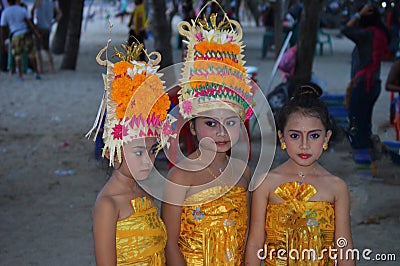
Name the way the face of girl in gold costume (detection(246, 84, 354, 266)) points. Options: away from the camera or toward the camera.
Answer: toward the camera

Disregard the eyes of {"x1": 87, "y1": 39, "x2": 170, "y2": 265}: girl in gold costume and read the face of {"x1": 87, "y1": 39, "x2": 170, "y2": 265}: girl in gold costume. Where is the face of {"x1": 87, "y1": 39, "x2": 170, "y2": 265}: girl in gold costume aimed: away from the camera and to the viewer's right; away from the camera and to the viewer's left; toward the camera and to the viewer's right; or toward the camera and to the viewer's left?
toward the camera and to the viewer's right

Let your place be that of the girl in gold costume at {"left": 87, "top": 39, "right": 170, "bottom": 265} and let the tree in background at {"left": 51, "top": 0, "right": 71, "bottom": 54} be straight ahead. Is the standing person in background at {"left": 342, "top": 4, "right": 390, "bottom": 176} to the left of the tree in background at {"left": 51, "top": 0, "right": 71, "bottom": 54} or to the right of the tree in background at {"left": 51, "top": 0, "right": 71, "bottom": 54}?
right

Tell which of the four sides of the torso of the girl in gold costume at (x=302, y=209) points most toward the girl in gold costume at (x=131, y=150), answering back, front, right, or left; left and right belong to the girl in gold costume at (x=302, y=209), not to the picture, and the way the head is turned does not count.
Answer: right

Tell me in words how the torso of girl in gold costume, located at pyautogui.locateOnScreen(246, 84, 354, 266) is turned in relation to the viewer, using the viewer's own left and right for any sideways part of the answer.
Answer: facing the viewer

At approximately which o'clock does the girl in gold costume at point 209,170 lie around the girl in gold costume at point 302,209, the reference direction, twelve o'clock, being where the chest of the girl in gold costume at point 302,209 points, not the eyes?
the girl in gold costume at point 209,170 is roughly at 3 o'clock from the girl in gold costume at point 302,209.

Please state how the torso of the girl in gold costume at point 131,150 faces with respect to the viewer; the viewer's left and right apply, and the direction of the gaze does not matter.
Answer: facing the viewer and to the right of the viewer

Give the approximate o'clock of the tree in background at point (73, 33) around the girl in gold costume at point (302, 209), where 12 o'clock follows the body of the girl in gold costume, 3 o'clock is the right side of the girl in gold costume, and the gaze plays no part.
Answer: The tree in background is roughly at 5 o'clock from the girl in gold costume.

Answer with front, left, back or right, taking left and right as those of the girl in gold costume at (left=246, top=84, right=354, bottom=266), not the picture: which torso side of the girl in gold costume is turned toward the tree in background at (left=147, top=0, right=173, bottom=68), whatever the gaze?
back
